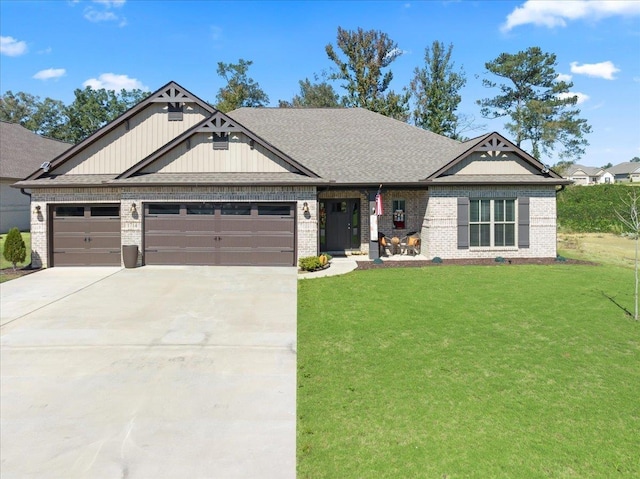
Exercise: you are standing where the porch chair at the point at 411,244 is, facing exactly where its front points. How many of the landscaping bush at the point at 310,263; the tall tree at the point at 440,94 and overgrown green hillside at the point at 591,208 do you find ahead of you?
1

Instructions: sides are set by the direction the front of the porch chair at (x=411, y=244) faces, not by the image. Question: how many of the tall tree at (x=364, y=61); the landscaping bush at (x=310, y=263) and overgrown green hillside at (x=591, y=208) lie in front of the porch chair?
1

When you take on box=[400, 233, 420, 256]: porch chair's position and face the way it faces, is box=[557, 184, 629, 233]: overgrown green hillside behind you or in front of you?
behind

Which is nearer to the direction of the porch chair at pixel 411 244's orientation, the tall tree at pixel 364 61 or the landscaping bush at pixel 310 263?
the landscaping bush

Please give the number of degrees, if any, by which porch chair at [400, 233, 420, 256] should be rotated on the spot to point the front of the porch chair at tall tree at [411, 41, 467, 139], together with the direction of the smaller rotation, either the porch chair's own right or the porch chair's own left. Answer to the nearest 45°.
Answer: approximately 135° to the porch chair's own right

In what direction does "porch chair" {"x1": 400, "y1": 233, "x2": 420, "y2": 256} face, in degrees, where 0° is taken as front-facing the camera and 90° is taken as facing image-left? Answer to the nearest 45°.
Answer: approximately 45°

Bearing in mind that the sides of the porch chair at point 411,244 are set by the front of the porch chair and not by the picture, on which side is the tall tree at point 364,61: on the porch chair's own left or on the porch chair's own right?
on the porch chair's own right

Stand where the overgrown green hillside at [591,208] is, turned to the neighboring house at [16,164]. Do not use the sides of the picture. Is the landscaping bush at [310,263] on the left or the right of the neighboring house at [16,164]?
left

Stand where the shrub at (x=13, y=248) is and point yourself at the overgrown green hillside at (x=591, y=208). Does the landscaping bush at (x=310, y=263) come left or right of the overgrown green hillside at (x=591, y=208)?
right

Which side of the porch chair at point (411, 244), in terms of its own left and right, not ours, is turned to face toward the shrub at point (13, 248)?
right
